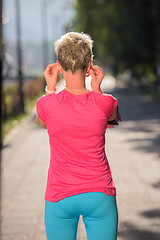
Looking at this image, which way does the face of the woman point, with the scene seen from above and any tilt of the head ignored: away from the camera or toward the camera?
away from the camera

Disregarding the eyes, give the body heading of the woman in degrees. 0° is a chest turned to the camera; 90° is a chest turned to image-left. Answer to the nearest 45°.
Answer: approximately 180°
